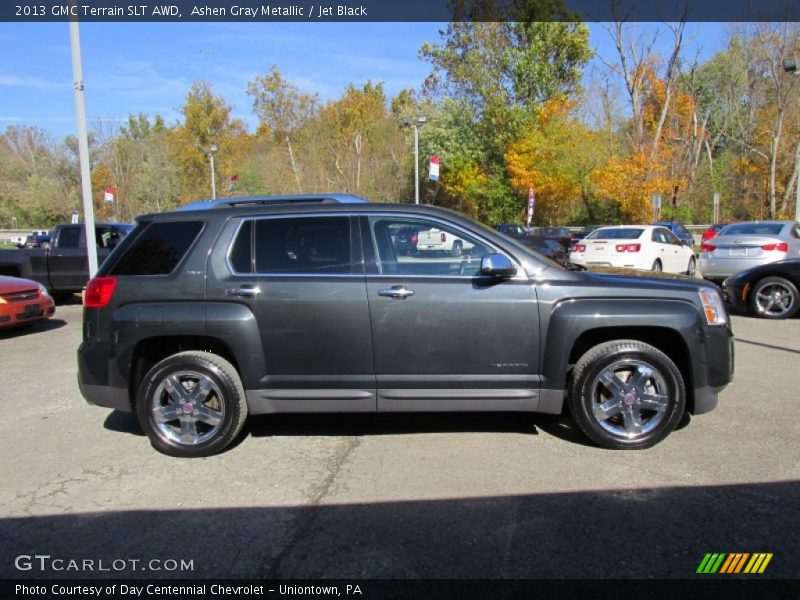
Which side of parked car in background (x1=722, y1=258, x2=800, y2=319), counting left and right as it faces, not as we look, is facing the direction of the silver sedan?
right

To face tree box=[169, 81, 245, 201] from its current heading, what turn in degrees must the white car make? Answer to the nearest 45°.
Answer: approximately 90° to its left

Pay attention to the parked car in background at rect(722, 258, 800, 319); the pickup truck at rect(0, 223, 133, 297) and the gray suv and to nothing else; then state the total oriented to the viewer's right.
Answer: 2

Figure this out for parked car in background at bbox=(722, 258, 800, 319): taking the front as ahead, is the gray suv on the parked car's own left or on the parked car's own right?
on the parked car's own left

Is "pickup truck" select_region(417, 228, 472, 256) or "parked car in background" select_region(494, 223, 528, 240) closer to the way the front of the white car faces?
the parked car in background

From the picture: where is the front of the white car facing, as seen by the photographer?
facing away from the viewer and to the right of the viewer

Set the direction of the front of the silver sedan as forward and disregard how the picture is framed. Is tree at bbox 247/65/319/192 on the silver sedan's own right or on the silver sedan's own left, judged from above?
on the silver sedan's own left

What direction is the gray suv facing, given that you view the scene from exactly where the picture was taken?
facing to the right of the viewer

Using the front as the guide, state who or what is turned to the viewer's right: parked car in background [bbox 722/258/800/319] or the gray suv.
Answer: the gray suv

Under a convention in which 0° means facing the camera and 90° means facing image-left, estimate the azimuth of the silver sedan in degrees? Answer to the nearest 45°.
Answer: approximately 225°

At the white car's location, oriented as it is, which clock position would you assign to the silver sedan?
The silver sedan is roughly at 3 o'clock from the white car.

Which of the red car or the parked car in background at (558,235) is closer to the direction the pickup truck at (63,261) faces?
the parked car in background

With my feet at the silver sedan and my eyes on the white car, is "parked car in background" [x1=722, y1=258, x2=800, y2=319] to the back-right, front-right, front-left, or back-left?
back-left

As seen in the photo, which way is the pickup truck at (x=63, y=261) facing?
to the viewer's right
